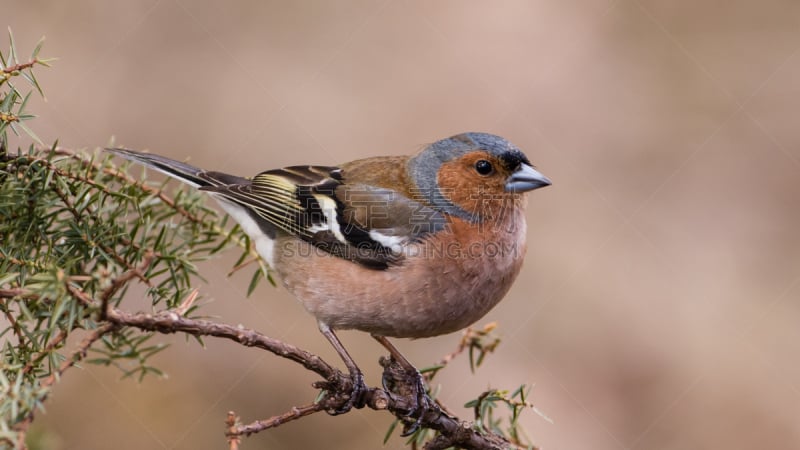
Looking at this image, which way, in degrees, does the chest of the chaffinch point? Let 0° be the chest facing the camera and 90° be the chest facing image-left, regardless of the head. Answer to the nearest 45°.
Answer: approximately 270°
